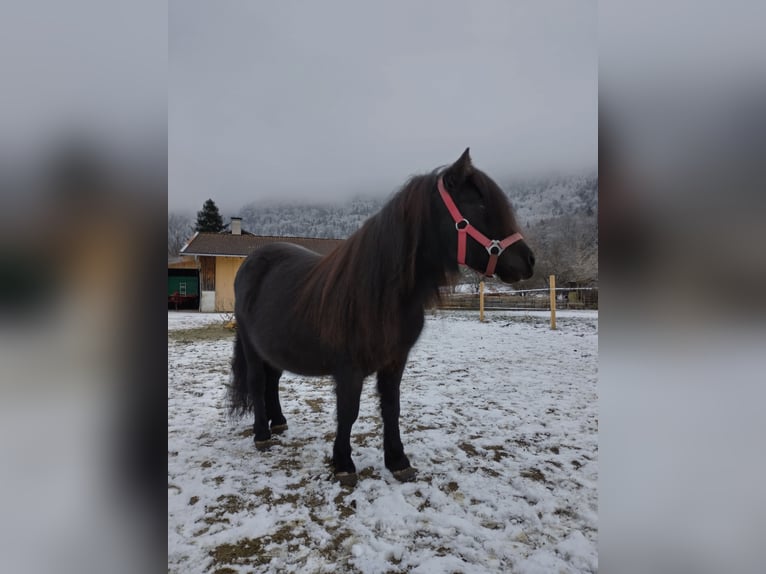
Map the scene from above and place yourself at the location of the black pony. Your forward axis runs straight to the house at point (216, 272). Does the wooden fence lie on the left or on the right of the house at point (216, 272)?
right

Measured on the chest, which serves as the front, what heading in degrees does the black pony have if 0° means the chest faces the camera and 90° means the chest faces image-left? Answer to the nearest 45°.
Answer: approximately 315°
